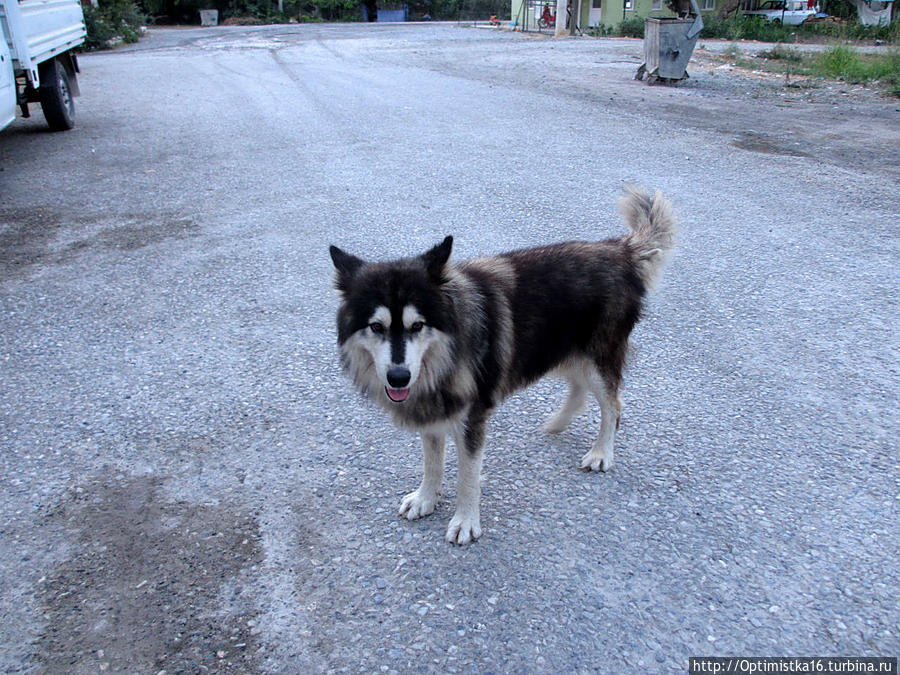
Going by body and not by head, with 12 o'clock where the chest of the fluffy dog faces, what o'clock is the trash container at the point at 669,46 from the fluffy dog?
The trash container is roughly at 5 o'clock from the fluffy dog.

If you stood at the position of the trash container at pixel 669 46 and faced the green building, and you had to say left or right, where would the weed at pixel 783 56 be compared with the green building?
right

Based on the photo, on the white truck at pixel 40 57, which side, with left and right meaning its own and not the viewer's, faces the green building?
back

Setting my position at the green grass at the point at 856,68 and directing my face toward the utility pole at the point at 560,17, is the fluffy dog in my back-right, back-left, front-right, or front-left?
back-left

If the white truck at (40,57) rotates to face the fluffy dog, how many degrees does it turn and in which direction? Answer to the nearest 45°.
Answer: approximately 45° to its left

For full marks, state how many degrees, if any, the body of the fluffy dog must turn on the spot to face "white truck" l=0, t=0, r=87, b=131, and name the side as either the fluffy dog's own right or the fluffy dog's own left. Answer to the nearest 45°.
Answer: approximately 90° to the fluffy dog's own right

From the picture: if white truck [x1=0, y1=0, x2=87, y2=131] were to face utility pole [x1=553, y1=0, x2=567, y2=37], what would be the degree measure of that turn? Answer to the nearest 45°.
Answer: approximately 180°

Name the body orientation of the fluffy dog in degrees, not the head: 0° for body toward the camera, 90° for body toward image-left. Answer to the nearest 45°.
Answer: approximately 45°

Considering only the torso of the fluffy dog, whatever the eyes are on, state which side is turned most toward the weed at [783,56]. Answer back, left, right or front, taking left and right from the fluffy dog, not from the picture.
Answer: back

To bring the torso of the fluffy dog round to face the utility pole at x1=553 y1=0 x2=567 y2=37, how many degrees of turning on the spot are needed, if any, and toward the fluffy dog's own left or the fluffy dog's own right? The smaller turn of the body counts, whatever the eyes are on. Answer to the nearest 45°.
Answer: approximately 135° to the fluffy dog's own right

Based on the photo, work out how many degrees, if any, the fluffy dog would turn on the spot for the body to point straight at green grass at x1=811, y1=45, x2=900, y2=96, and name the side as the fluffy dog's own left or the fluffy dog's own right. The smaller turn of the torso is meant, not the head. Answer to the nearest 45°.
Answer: approximately 180°

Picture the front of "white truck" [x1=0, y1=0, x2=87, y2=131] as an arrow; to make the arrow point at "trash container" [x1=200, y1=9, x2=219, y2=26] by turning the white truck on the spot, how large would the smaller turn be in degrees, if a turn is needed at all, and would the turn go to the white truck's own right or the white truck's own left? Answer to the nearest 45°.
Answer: approximately 135° to the white truck's own right
